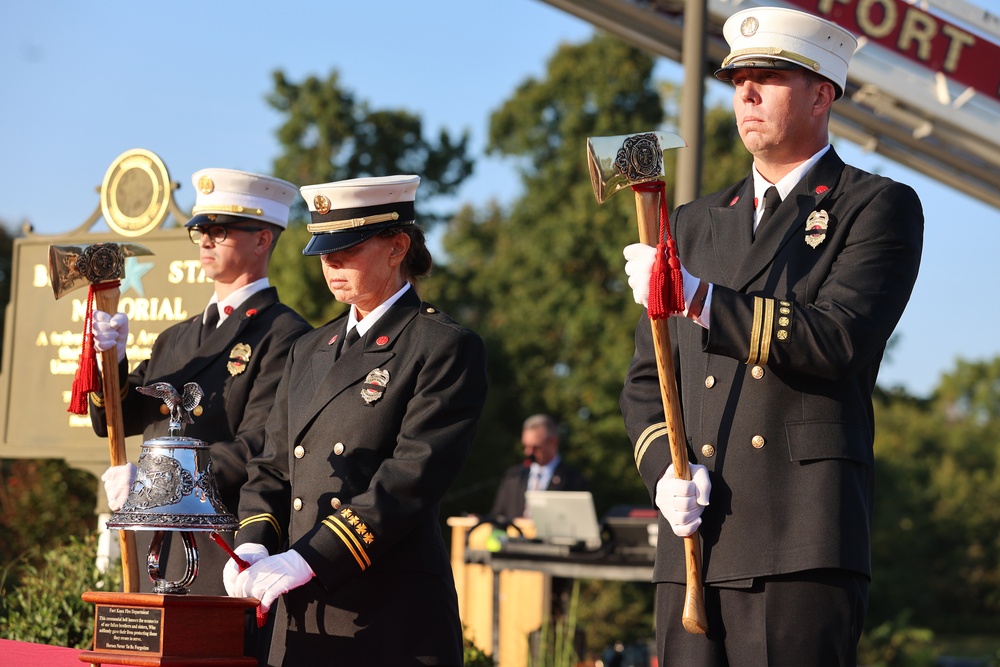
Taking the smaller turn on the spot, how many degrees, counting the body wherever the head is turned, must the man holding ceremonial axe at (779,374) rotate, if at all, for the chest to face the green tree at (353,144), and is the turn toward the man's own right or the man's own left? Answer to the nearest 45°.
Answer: approximately 135° to the man's own right

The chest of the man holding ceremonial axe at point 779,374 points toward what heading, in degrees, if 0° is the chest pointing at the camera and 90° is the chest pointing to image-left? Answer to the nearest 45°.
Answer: approximately 45°

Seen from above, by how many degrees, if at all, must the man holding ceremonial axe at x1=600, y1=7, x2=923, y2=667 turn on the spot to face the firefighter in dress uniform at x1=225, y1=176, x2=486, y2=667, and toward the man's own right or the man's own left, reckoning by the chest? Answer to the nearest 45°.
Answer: approximately 45° to the man's own right

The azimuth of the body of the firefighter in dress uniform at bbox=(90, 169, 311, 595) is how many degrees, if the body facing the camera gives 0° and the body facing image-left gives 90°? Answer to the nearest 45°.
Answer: approximately 45°

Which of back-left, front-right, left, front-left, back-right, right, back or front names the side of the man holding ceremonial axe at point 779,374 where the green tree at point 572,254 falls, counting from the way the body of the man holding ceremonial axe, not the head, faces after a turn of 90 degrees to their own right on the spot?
front-right

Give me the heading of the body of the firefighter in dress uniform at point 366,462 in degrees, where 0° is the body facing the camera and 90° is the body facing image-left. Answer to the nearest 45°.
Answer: approximately 45°

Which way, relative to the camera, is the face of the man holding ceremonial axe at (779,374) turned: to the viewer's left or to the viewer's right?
to the viewer's left

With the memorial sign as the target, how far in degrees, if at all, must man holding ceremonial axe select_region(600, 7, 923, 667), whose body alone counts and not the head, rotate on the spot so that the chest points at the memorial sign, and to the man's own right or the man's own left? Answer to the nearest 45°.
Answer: approximately 90° to the man's own right
